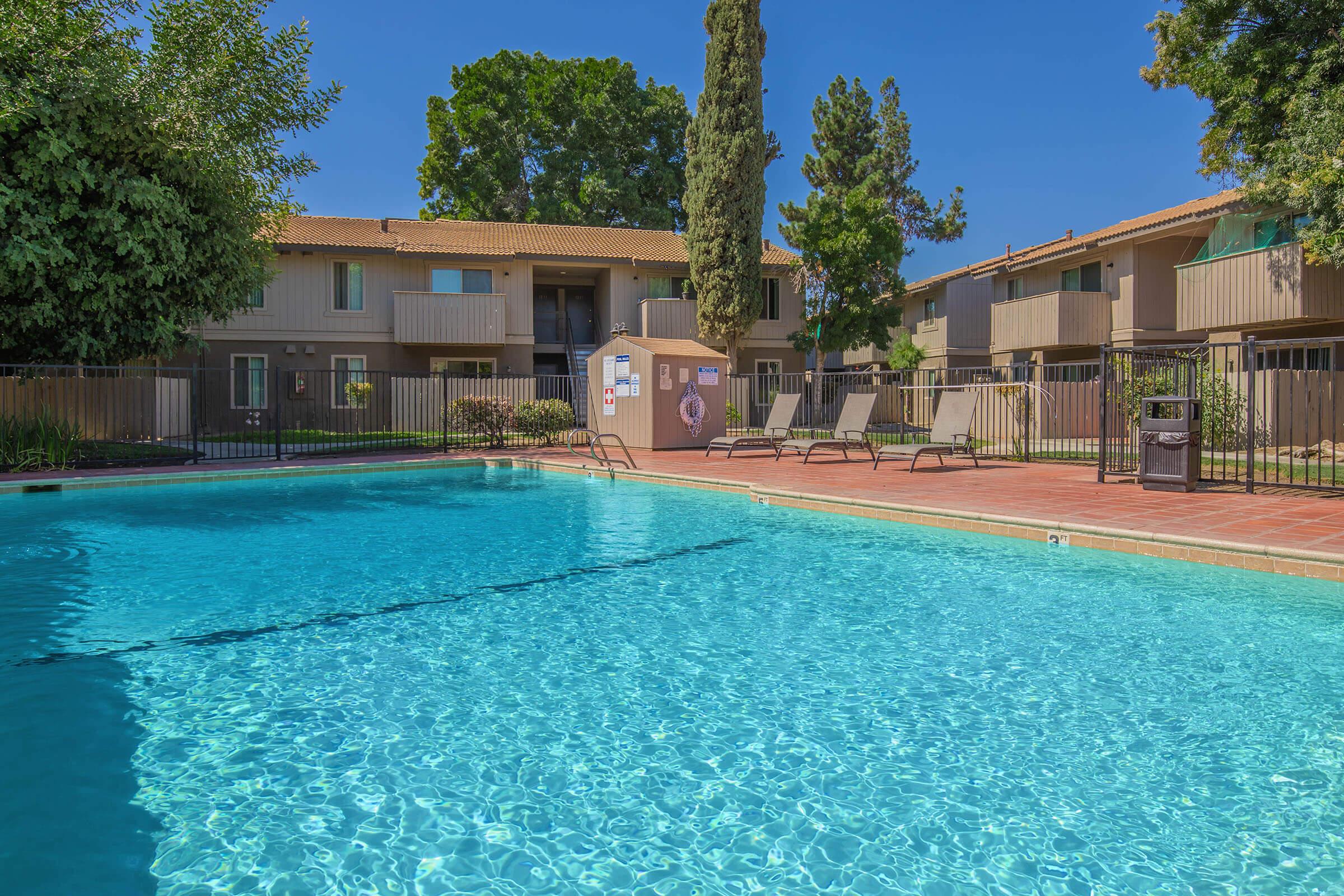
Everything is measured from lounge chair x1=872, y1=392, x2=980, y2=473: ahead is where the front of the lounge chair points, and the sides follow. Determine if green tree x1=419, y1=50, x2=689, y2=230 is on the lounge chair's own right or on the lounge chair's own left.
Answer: on the lounge chair's own right

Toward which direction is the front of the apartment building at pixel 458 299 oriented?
toward the camera

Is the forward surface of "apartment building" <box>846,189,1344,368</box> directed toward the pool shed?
yes

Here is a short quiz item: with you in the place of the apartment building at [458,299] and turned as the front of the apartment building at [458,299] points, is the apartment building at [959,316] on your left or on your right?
on your left

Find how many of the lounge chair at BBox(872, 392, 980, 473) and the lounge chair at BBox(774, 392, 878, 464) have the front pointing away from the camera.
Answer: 0

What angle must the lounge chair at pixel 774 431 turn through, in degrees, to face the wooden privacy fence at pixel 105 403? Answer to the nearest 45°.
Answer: approximately 45° to its right

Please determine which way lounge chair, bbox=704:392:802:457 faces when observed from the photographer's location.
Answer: facing the viewer and to the left of the viewer

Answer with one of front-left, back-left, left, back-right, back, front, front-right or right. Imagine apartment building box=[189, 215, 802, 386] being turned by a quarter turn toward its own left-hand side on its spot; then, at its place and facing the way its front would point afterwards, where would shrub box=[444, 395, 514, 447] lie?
right

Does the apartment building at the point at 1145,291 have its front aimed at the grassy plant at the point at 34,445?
yes

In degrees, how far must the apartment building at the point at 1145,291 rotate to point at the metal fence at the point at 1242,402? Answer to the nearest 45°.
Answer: approximately 45° to its left

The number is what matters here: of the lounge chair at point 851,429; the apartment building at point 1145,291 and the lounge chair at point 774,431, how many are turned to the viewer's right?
0

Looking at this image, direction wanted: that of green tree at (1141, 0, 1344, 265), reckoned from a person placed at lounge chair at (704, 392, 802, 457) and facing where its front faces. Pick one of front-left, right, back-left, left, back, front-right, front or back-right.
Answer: back-left

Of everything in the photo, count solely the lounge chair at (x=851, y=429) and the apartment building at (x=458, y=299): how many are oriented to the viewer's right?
0

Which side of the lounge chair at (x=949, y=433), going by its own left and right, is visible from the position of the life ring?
right

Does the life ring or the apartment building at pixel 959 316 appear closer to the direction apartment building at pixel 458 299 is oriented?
the life ring
